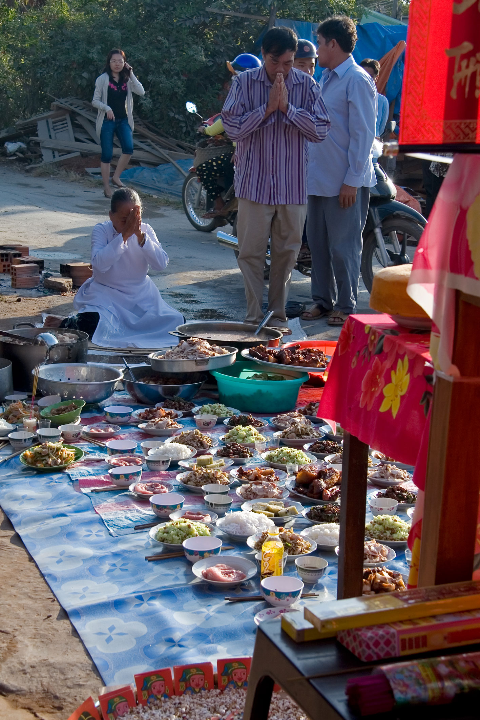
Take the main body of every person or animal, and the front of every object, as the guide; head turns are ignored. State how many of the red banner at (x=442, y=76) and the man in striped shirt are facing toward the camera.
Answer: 2

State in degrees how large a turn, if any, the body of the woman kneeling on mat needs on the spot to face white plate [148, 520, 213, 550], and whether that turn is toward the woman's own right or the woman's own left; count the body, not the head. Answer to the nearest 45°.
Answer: approximately 45° to the woman's own right

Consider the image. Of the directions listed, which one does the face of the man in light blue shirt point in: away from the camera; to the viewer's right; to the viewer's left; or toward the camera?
to the viewer's left

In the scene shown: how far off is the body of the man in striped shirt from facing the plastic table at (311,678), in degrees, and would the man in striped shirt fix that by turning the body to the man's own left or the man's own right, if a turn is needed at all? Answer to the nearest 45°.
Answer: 0° — they already face it

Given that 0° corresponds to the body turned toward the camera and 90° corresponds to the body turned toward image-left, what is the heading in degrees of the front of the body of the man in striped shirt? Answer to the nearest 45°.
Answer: approximately 0°
